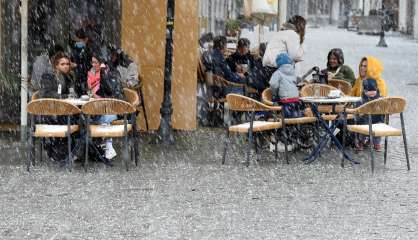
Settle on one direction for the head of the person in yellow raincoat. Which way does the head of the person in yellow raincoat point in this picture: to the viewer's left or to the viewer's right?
to the viewer's left

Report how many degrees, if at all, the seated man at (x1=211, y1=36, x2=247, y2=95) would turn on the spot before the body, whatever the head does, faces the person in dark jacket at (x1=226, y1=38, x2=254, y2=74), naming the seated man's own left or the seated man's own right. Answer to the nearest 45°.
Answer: approximately 45° to the seated man's own left

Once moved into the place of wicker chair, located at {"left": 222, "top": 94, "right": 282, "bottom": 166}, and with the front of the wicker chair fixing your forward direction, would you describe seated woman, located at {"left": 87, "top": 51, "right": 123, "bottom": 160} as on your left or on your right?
on your left

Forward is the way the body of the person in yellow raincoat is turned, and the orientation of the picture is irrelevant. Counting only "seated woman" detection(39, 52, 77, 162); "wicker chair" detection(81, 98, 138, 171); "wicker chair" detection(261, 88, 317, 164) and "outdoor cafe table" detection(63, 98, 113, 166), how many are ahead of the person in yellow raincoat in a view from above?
4

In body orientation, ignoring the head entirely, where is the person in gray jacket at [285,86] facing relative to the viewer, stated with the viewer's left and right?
facing away from the viewer and to the right of the viewer

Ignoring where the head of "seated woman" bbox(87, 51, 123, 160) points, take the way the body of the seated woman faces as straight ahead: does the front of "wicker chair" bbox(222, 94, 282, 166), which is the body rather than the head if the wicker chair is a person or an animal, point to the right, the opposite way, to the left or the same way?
the opposite way

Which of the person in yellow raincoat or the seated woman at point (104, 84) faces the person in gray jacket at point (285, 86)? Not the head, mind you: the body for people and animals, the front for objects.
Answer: the person in yellow raincoat

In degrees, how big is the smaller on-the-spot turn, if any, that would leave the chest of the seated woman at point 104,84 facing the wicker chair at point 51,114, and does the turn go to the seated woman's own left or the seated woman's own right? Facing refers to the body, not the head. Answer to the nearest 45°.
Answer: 0° — they already face it

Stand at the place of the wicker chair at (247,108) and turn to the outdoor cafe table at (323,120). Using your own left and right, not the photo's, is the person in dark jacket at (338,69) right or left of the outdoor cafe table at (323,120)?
left
